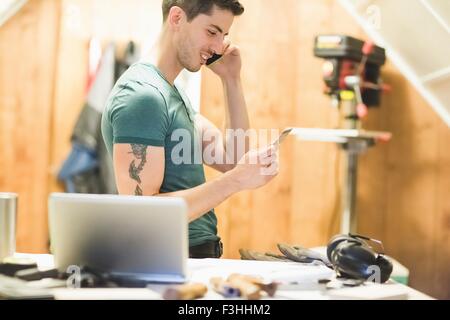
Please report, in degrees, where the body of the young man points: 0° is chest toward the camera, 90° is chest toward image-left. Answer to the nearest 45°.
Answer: approximately 270°

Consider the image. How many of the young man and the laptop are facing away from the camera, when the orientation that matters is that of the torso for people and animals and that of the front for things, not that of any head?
1

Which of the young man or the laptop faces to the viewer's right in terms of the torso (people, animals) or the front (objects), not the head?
the young man

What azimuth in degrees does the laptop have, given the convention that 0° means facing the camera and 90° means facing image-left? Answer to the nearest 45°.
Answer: approximately 180°

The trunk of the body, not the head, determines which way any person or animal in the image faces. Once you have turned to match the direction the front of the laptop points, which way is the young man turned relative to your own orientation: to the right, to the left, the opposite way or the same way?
to the right
